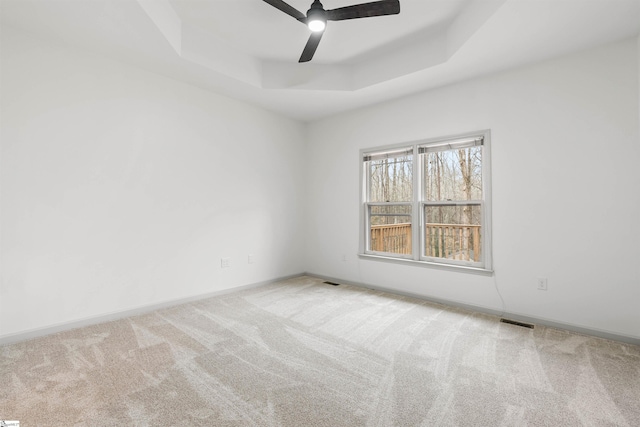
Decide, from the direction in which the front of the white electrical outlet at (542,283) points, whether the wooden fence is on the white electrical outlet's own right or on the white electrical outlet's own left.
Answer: on the white electrical outlet's own right

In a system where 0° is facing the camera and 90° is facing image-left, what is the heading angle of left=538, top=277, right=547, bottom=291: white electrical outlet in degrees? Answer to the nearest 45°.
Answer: approximately 0°
